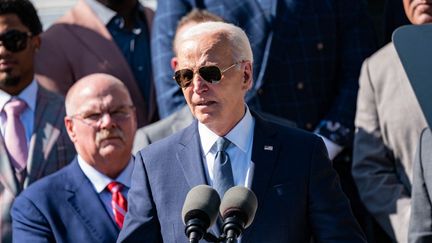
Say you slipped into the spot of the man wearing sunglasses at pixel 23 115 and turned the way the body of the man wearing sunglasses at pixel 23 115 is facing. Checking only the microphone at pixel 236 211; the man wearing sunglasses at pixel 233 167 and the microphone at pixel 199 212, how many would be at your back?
0

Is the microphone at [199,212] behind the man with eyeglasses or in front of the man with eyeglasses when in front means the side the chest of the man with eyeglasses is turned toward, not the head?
in front

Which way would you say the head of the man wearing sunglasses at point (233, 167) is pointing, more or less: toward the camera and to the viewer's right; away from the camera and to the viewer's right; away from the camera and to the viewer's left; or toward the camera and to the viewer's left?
toward the camera and to the viewer's left

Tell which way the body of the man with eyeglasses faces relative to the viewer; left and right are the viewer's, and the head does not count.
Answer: facing the viewer and to the right of the viewer

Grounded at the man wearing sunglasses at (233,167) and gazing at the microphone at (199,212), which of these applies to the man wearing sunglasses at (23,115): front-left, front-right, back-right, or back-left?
back-right

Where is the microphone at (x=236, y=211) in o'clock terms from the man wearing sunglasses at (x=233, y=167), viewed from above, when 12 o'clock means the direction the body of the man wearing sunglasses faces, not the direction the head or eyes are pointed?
The microphone is roughly at 12 o'clock from the man wearing sunglasses.

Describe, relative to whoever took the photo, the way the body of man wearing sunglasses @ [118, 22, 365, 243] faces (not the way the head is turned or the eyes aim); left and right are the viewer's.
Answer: facing the viewer

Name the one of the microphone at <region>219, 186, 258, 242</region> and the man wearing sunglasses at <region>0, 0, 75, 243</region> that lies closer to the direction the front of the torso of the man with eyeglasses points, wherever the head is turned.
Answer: the microphone

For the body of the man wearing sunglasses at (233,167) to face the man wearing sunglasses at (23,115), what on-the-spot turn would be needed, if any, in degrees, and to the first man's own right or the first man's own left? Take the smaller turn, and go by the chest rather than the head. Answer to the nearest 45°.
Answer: approximately 135° to the first man's own right

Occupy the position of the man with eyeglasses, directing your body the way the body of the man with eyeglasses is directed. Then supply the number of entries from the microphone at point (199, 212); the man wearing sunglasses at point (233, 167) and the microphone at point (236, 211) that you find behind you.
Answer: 0

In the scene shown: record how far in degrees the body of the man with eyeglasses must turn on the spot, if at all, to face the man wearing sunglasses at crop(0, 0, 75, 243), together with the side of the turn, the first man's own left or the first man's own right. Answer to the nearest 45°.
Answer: approximately 180°

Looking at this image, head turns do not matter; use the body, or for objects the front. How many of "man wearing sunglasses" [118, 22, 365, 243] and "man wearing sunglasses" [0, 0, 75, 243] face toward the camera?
2

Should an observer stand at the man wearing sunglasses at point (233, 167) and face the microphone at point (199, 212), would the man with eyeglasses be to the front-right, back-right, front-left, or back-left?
back-right
